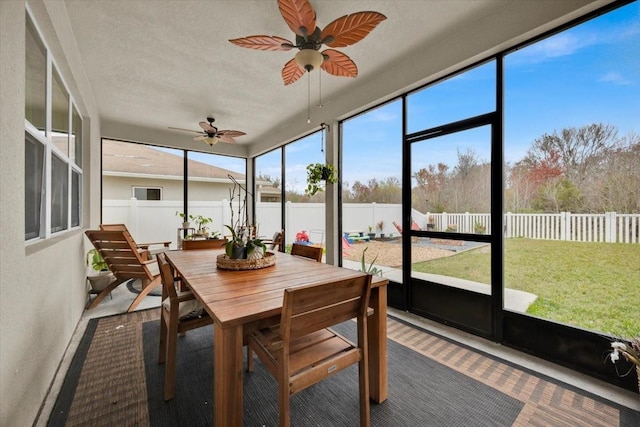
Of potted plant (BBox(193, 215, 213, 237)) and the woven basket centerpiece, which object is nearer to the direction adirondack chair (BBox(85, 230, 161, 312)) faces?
the potted plant

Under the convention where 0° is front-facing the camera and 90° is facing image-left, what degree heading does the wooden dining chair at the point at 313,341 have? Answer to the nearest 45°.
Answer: approximately 135°

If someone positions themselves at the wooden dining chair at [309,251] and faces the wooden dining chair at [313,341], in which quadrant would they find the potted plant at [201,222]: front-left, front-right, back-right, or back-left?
back-right

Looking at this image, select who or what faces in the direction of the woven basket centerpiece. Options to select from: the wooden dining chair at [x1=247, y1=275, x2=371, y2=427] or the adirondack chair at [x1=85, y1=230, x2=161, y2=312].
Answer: the wooden dining chair

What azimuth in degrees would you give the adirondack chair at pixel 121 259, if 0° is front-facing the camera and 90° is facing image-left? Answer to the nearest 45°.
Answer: approximately 225°
